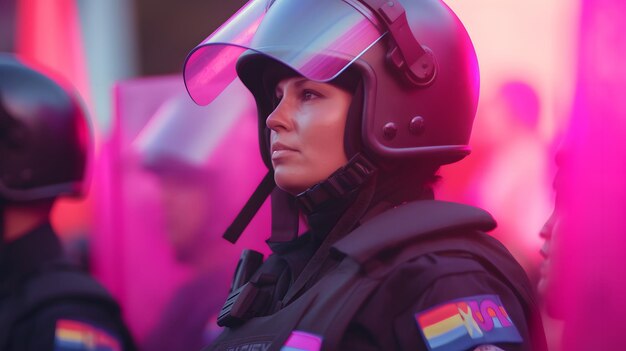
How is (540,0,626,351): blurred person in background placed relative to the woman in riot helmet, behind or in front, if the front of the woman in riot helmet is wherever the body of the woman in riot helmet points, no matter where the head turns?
behind

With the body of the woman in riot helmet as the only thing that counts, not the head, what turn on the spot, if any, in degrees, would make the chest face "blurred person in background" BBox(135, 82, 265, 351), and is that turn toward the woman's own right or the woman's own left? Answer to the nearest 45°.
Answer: approximately 90° to the woman's own right

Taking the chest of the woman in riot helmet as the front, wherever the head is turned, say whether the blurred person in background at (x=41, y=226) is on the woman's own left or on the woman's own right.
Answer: on the woman's own right
